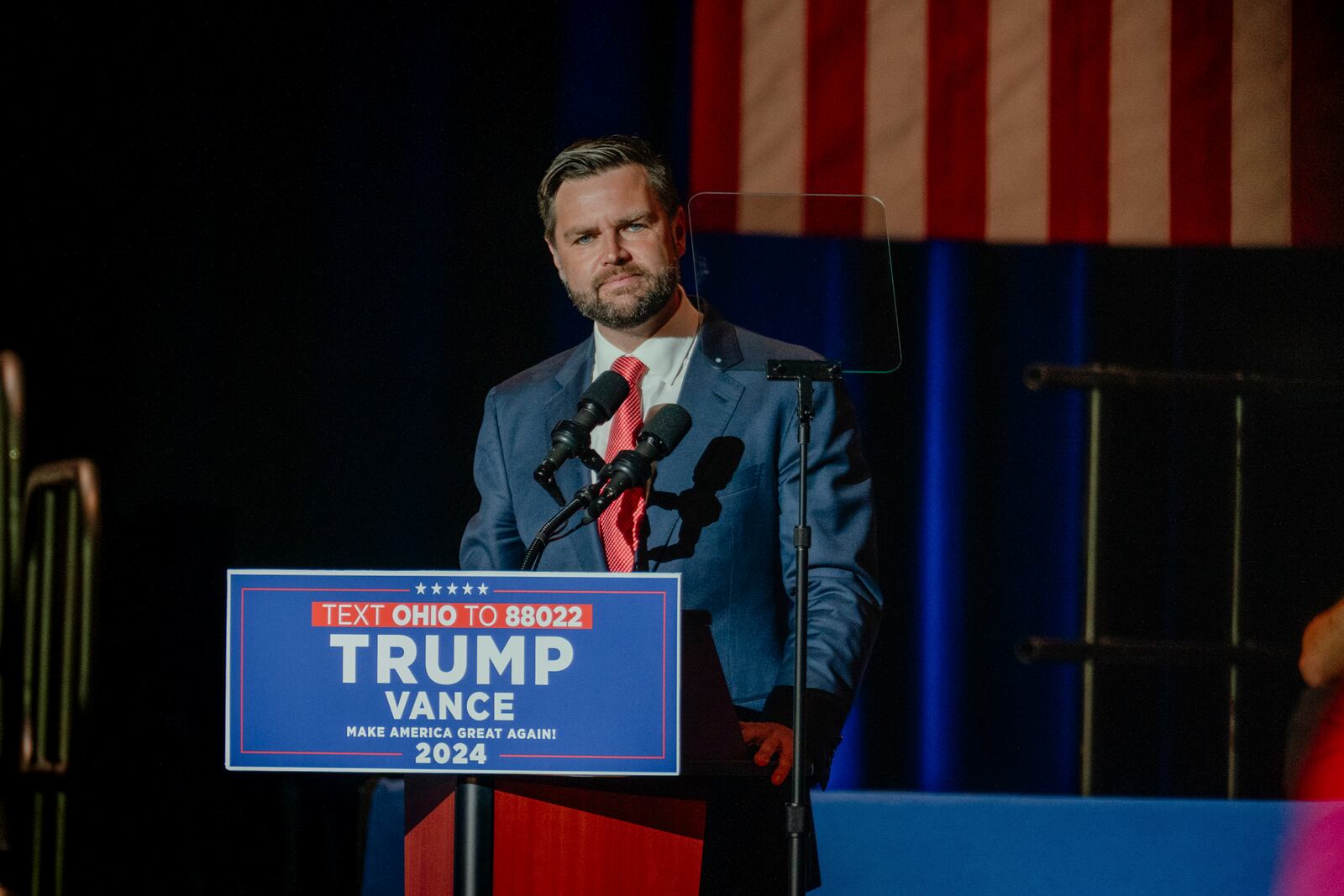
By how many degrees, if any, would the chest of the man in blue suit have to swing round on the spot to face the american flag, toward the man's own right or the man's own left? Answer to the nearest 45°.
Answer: approximately 180°

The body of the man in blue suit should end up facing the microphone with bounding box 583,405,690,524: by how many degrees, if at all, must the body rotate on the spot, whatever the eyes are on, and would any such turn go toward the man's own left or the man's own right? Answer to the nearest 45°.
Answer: approximately 45° to the man's own left

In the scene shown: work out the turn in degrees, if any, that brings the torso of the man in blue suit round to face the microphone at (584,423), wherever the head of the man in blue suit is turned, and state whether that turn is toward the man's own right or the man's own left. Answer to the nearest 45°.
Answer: approximately 45° to the man's own left

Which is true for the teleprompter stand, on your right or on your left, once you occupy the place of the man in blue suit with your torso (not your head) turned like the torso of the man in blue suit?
on your left

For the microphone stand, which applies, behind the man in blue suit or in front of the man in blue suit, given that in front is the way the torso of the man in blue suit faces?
in front

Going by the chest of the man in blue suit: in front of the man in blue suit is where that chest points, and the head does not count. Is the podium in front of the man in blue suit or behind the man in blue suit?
in front

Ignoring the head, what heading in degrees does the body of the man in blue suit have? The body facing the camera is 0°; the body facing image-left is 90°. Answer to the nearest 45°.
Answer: approximately 45°
